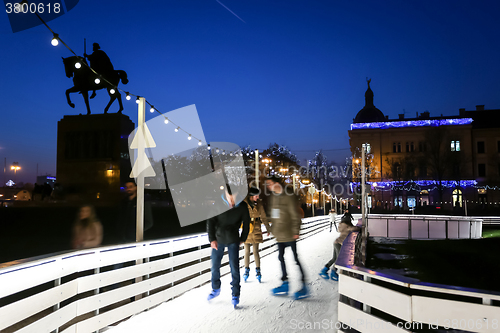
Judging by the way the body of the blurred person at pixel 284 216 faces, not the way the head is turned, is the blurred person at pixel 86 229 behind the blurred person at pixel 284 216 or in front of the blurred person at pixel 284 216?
in front

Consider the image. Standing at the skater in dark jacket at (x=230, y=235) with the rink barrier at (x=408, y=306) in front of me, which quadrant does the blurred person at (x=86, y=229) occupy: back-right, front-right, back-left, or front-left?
back-right
